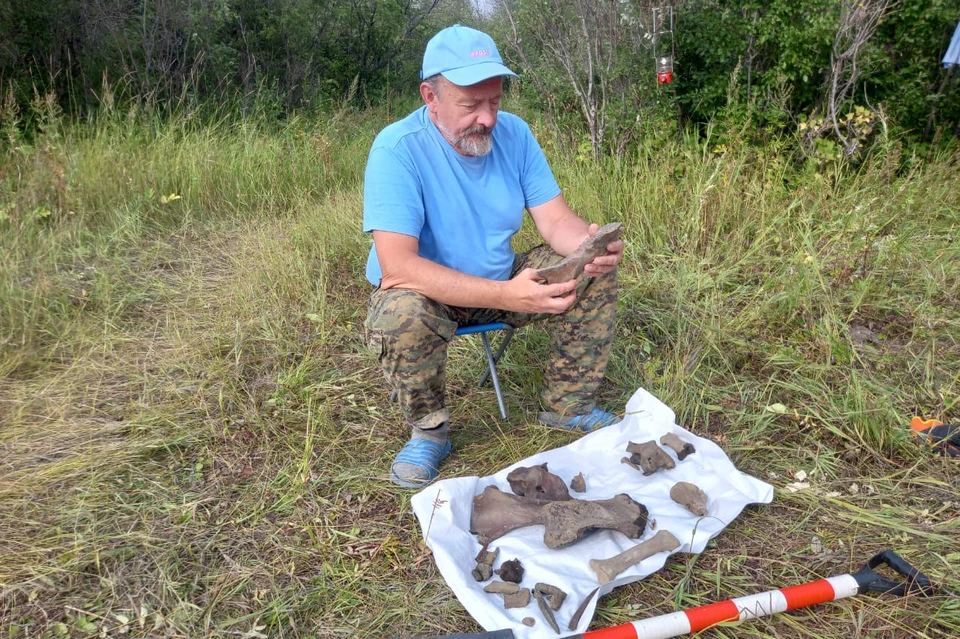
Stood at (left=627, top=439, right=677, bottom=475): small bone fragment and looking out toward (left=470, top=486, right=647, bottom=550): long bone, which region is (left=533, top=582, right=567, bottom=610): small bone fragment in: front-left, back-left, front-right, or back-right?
front-left

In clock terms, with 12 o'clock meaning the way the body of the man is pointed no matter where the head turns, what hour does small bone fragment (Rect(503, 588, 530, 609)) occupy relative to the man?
The small bone fragment is roughly at 1 o'clock from the man.

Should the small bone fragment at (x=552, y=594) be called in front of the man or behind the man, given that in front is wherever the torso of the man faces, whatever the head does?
in front

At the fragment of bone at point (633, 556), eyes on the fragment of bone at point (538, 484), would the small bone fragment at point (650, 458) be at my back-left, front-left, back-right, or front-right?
front-right

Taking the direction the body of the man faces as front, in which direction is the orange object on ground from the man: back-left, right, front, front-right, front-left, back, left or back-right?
front-left

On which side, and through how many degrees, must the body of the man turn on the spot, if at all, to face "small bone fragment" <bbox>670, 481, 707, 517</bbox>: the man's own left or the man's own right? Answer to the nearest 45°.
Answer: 0° — they already face it

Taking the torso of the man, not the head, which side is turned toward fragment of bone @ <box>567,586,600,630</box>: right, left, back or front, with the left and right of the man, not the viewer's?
front

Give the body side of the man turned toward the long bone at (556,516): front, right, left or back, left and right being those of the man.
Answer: front

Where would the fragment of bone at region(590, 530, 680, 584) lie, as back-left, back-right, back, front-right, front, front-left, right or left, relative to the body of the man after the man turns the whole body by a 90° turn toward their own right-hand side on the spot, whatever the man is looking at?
left

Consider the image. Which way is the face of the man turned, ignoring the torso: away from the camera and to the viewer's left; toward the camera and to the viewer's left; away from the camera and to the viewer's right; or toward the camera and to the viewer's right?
toward the camera and to the viewer's right

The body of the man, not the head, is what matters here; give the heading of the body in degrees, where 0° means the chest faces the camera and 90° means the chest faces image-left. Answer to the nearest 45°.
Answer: approximately 315°
